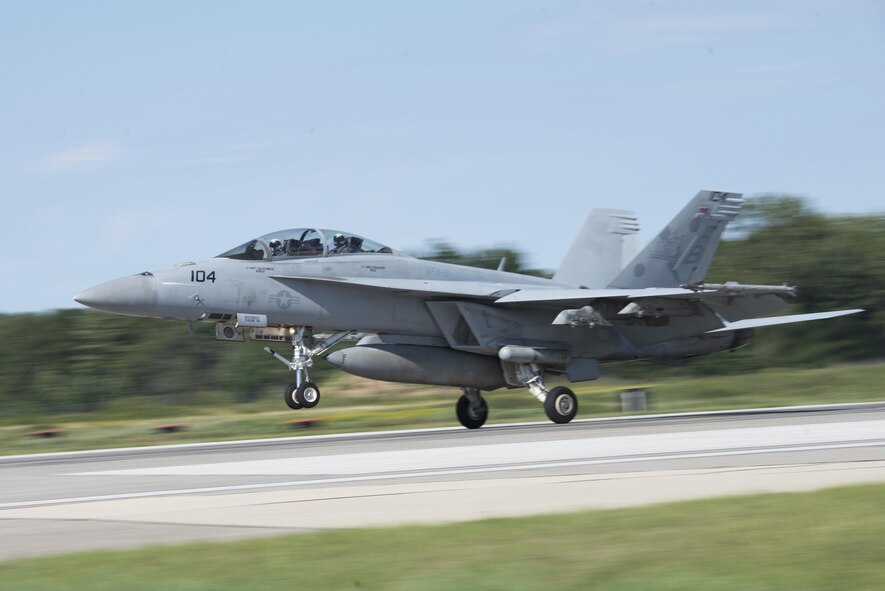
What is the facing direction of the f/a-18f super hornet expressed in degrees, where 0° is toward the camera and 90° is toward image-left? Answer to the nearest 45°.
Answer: approximately 45°
